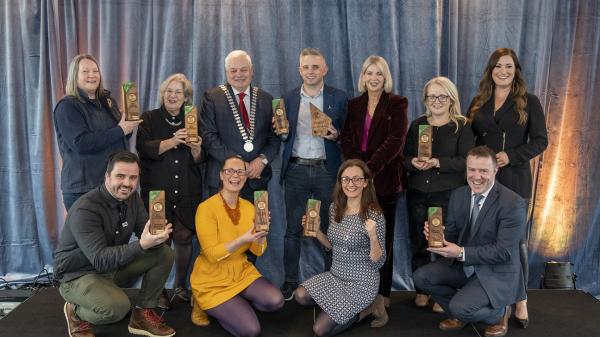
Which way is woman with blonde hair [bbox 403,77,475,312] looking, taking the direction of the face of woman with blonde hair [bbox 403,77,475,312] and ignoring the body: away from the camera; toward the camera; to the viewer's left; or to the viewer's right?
toward the camera

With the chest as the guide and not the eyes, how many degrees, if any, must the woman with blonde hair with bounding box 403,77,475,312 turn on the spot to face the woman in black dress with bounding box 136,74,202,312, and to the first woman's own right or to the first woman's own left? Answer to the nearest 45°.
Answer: approximately 90° to the first woman's own right

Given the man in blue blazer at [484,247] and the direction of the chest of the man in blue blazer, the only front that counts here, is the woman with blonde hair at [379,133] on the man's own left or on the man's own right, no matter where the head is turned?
on the man's own right

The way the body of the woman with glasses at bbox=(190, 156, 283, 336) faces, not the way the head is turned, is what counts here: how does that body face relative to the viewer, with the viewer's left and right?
facing the viewer and to the right of the viewer

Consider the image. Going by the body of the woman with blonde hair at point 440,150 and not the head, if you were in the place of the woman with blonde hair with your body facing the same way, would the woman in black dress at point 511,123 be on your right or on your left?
on your left

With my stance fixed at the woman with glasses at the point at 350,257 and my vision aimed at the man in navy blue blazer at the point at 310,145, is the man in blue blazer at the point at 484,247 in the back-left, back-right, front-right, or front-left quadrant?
back-right

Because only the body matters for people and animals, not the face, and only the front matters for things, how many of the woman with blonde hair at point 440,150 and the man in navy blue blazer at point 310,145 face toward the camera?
2

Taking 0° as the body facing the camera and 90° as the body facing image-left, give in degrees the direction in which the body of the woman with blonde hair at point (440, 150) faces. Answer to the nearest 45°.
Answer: approximately 0°

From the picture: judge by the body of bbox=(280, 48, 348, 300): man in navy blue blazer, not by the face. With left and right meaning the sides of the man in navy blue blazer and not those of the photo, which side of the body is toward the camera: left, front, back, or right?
front

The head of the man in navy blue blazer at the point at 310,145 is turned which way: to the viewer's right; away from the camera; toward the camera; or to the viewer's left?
toward the camera

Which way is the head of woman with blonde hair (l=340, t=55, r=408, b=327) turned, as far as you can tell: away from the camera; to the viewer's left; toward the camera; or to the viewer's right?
toward the camera

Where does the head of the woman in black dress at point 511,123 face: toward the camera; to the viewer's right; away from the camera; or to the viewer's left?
toward the camera

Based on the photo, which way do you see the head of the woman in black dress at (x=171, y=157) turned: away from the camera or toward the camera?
toward the camera

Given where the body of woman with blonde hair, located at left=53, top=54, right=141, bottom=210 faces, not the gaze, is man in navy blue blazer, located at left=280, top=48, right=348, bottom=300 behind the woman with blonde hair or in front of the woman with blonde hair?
in front

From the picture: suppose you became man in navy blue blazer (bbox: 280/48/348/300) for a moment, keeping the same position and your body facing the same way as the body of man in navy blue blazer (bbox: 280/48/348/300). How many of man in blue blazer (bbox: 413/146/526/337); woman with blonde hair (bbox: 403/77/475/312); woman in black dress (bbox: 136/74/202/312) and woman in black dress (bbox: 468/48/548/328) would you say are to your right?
1
